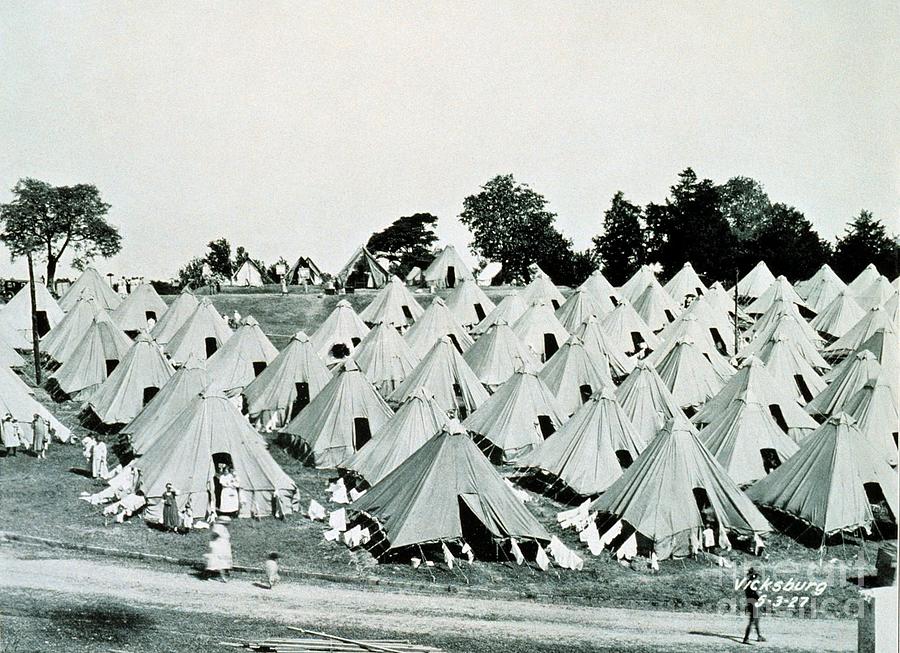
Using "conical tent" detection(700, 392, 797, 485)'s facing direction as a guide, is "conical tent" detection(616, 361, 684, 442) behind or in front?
behind

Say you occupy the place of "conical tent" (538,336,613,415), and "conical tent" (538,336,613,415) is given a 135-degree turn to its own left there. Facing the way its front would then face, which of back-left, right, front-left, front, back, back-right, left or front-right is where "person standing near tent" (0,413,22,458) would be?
back-left

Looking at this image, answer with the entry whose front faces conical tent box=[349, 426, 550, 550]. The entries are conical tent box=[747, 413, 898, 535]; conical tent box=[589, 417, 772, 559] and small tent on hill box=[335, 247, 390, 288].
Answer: the small tent on hill

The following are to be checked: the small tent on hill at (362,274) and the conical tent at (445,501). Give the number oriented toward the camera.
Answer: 2

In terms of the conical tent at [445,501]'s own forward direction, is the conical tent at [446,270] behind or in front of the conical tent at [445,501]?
behind

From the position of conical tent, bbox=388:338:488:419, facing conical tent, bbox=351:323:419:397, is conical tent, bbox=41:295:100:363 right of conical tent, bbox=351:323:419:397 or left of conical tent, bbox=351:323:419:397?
left

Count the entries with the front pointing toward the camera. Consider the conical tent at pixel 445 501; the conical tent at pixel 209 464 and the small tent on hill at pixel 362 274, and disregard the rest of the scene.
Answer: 3

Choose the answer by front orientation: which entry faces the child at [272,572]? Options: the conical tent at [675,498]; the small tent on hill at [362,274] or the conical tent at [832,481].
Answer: the small tent on hill

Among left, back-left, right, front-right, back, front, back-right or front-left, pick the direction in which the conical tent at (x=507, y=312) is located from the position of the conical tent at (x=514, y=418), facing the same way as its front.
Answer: back-left

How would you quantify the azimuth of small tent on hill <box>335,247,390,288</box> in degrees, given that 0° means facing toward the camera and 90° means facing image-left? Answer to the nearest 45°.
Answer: approximately 0°
